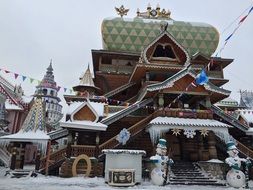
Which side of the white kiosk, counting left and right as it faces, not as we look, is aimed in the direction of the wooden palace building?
back

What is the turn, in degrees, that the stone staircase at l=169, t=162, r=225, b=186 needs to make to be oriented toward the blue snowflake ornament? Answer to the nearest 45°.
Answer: approximately 90° to its right

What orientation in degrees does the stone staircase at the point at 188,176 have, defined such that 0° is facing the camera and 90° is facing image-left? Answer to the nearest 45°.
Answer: approximately 0°

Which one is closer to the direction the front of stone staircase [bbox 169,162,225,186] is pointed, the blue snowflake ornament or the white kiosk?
the white kiosk

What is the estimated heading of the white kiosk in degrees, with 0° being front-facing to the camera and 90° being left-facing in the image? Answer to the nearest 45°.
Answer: approximately 0°
